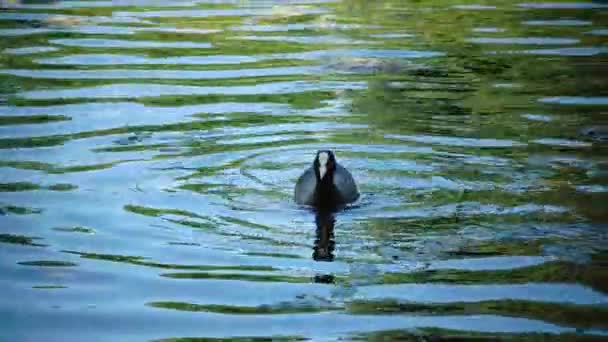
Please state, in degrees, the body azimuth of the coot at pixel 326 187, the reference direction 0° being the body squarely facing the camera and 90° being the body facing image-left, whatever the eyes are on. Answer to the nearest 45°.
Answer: approximately 0°
